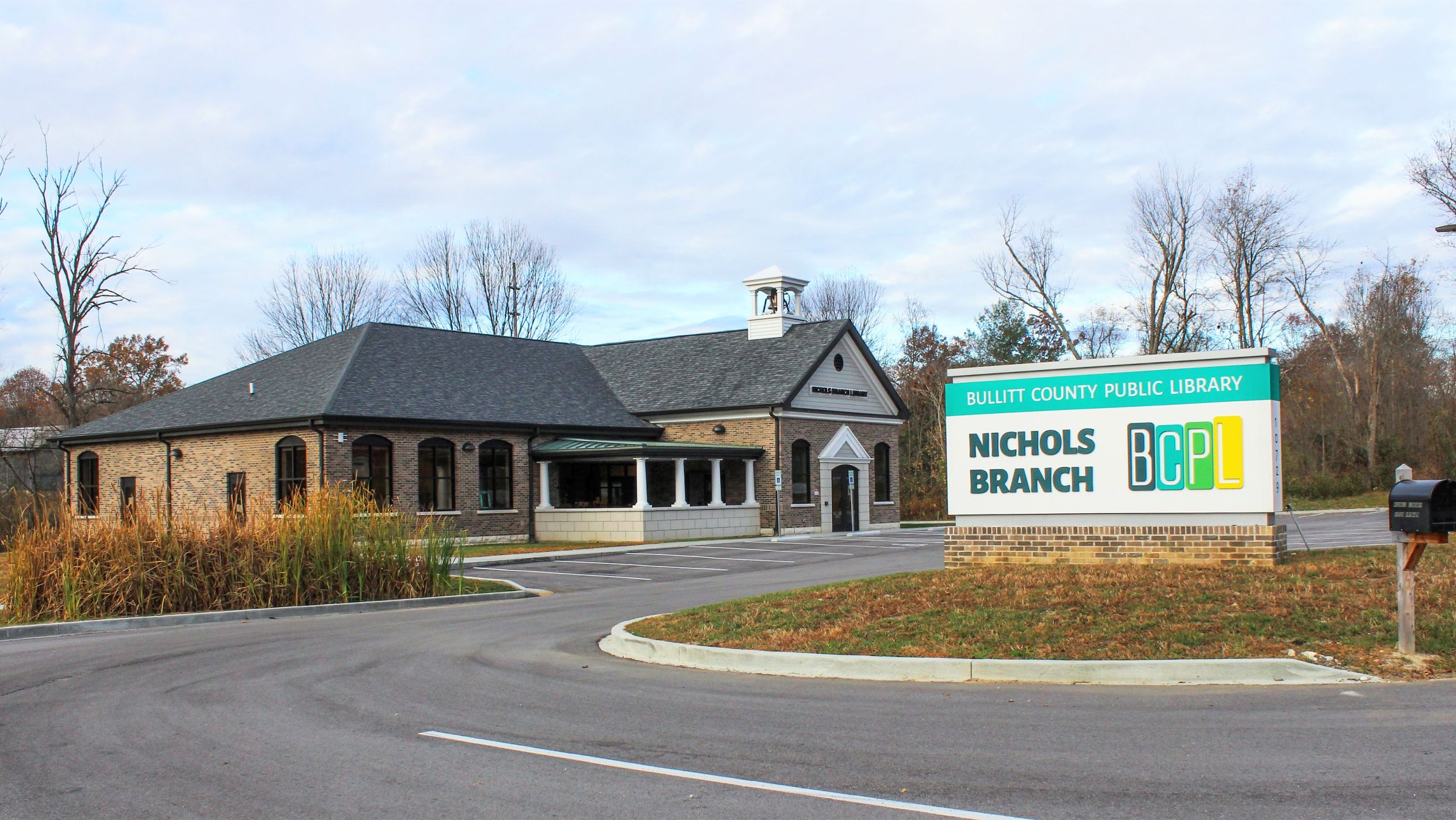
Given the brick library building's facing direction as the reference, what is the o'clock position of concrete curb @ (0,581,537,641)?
The concrete curb is roughly at 2 o'clock from the brick library building.

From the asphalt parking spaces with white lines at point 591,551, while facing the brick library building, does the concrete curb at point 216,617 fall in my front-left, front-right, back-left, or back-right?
back-left

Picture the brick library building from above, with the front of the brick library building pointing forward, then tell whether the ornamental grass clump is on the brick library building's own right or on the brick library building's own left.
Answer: on the brick library building's own right

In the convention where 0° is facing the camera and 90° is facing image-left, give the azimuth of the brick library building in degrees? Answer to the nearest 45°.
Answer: approximately 315°
